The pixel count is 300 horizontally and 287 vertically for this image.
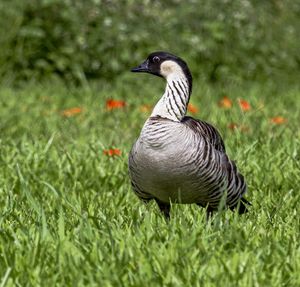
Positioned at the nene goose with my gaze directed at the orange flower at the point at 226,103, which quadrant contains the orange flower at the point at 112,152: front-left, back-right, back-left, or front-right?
front-left

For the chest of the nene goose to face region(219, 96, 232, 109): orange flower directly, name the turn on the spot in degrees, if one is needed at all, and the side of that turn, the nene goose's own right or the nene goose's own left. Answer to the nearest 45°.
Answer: approximately 135° to the nene goose's own right

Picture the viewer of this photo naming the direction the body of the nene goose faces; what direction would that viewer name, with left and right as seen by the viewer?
facing the viewer and to the left of the viewer

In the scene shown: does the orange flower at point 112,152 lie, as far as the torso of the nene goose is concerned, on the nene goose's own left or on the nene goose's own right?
on the nene goose's own right
